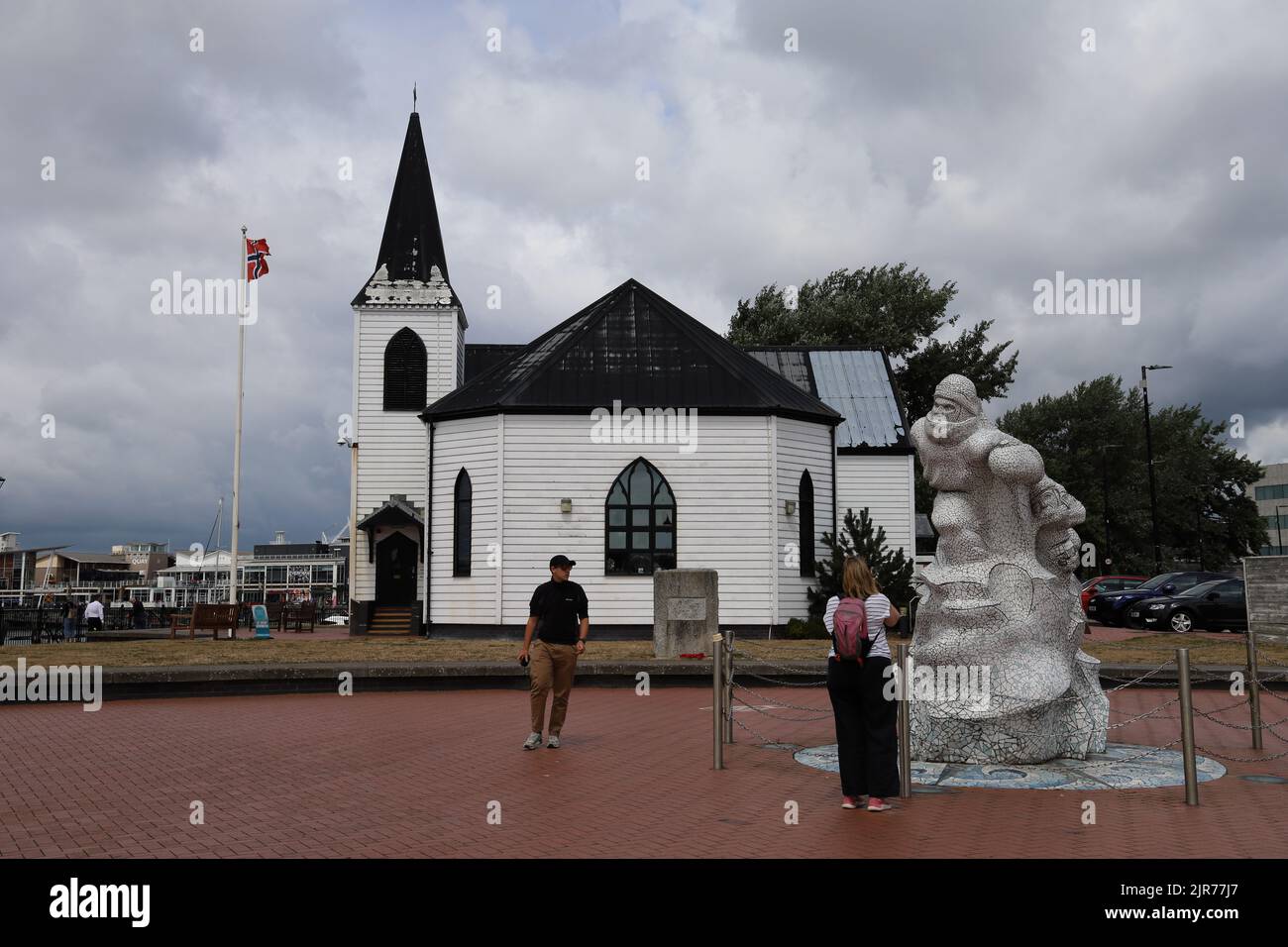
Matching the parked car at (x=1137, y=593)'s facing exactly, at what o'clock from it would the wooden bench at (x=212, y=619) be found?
The wooden bench is roughly at 12 o'clock from the parked car.

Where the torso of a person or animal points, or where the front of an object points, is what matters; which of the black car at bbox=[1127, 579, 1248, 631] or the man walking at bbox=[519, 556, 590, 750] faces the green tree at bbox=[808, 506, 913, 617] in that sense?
the black car

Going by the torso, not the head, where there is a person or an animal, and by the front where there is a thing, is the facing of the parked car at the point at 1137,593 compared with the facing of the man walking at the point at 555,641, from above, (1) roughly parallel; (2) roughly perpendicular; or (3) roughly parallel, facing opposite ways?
roughly perpendicular

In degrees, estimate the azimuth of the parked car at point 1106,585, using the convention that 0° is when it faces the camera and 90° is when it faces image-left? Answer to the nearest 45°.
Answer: approximately 45°

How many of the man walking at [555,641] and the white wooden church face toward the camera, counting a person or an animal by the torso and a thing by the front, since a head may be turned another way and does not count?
2

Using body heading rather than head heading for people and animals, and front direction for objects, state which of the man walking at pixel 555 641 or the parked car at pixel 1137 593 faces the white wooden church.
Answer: the parked car

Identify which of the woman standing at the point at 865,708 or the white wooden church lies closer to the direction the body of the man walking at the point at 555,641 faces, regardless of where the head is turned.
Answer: the woman standing

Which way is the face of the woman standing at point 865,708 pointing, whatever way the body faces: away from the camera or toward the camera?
away from the camera

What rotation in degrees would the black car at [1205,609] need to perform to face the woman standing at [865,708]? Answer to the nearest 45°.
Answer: approximately 45° to its left

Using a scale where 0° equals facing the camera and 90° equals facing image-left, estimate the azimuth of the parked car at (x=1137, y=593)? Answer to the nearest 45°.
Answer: approximately 45°

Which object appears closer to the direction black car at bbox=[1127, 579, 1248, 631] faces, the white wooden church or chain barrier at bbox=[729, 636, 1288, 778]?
the white wooden church
